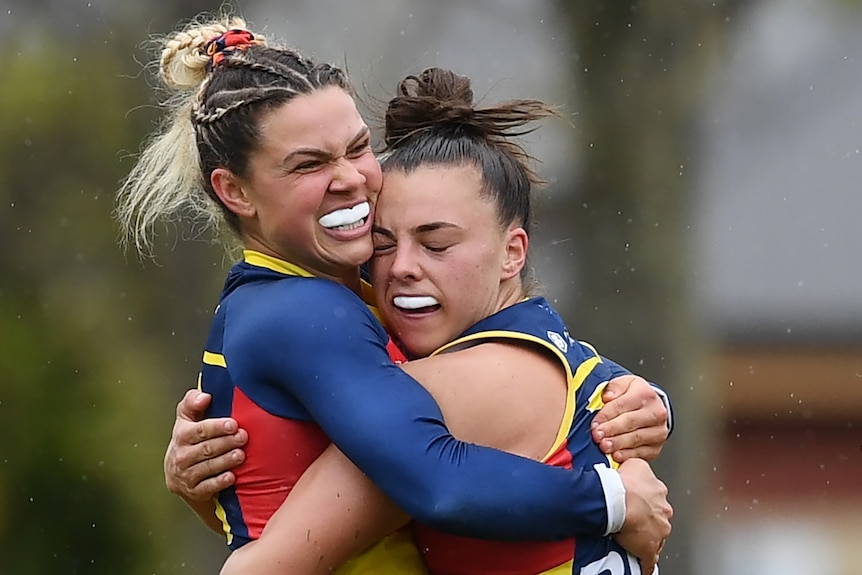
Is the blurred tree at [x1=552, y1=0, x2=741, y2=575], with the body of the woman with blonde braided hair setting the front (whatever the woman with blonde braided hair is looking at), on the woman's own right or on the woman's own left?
on the woman's own left

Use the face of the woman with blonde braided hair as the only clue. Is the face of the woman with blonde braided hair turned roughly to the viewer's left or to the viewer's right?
to the viewer's right

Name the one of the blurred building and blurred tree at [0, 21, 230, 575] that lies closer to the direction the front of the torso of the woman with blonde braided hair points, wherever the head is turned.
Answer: the blurred building

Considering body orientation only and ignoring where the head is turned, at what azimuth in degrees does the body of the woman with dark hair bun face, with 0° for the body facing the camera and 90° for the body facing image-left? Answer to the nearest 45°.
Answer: approximately 90°

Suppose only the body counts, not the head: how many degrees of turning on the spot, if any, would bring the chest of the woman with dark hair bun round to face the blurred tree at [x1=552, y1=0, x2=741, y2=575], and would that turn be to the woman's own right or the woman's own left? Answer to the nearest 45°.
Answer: approximately 90° to the woman's own right

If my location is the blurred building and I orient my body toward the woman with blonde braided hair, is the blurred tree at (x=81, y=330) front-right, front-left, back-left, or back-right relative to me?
front-right

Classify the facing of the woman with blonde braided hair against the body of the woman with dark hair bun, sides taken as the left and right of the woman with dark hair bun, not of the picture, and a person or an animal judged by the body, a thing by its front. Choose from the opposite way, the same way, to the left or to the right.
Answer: the opposite way

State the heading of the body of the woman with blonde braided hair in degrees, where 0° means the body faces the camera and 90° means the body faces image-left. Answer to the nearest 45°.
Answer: approximately 270°
